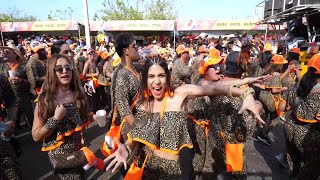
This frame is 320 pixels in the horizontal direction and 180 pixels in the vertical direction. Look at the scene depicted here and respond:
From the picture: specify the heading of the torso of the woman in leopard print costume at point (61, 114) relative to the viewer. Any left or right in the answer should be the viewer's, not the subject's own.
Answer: facing the viewer and to the right of the viewer

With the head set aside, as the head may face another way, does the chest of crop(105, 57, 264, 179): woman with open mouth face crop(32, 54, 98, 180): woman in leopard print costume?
no

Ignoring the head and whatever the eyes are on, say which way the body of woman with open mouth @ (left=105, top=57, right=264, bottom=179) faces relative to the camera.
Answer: toward the camera

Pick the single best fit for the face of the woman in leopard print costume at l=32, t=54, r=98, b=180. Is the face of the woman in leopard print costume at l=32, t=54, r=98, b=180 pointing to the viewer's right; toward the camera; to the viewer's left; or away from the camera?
toward the camera

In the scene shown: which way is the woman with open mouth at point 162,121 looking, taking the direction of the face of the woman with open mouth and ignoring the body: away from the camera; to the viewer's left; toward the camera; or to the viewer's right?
toward the camera

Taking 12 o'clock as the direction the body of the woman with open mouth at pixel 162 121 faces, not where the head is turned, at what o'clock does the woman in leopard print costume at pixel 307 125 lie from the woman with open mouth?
The woman in leopard print costume is roughly at 8 o'clock from the woman with open mouth.

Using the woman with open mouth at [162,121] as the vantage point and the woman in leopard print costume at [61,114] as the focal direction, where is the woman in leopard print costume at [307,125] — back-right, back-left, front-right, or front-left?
back-right

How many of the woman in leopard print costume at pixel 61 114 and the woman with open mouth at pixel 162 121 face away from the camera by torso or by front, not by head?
0
